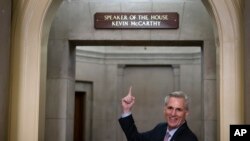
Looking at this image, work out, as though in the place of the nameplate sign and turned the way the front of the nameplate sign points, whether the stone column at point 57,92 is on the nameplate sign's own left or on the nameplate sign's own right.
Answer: on the nameplate sign's own right

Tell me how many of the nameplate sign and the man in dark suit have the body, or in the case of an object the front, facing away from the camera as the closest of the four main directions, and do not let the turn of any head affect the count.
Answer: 0

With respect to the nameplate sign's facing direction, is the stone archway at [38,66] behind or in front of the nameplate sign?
in front

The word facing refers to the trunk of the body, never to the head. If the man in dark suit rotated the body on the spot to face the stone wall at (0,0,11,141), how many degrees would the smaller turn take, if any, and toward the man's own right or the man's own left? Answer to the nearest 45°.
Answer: approximately 45° to the man's own right

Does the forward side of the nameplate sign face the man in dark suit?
yes

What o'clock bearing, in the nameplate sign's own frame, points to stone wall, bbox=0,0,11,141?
The stone wall is roughly at 1 o'clock from the nameplate sign.

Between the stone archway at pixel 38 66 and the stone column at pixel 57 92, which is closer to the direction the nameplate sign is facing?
the stone archway

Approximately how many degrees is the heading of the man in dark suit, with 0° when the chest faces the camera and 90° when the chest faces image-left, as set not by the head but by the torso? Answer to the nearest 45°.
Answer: approximately 45°

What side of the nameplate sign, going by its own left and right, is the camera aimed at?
front
